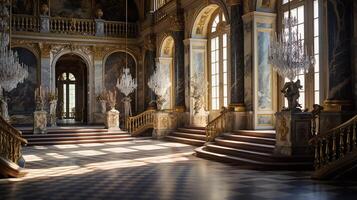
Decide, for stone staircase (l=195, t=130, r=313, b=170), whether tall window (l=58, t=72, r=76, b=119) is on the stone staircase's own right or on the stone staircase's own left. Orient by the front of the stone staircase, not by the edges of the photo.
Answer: on the stone staircase's own right

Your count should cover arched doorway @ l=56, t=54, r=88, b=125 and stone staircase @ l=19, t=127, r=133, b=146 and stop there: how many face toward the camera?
2

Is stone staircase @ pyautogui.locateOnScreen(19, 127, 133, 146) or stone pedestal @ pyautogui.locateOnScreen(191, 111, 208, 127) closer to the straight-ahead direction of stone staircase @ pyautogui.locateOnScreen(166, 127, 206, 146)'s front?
the stone staircase

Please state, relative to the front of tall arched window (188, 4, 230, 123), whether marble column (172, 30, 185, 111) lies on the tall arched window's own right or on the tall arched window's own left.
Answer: on the tall arched window's own right

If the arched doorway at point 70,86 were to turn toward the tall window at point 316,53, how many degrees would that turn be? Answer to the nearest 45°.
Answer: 0° — it already faces it

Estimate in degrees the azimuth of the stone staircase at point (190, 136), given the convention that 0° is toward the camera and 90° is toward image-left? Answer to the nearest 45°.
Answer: approximately 45°

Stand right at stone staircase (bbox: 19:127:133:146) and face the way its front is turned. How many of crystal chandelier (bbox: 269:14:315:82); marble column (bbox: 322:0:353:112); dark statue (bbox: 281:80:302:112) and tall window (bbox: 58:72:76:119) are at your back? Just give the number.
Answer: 1
